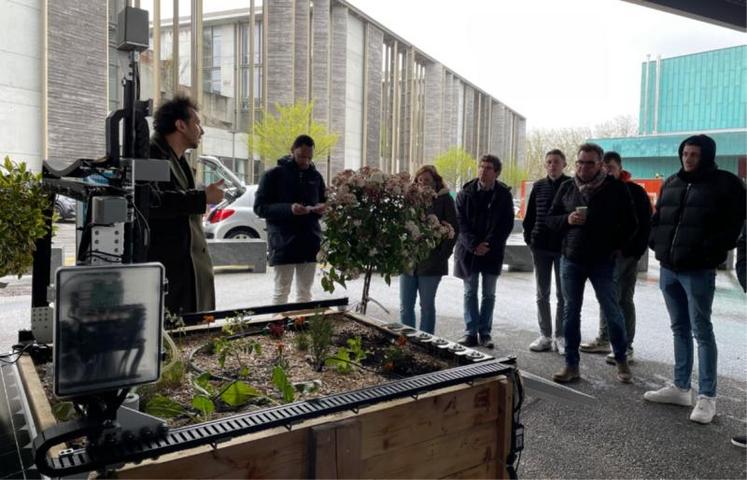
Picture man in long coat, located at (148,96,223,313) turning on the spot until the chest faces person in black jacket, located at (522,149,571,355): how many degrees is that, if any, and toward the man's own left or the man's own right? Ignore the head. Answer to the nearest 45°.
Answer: approximately 45° to the man's own left

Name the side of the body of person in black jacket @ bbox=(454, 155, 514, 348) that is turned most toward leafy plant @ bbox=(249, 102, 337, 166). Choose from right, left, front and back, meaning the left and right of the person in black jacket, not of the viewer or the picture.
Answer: back

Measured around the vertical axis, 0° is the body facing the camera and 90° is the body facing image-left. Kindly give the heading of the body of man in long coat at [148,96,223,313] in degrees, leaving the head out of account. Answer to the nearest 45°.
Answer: approximately 270°

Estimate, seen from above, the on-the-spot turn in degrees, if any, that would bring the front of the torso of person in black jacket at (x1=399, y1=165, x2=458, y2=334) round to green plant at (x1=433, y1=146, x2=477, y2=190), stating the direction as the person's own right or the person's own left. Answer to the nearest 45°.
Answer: approximately 135° to the person's own right

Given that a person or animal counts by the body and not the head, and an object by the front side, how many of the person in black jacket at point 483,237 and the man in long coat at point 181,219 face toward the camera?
1

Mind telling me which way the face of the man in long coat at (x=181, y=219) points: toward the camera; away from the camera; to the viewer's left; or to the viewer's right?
to the viewer's right

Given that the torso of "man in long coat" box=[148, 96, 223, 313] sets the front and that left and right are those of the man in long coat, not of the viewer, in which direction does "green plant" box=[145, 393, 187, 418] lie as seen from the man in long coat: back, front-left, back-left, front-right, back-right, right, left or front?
right

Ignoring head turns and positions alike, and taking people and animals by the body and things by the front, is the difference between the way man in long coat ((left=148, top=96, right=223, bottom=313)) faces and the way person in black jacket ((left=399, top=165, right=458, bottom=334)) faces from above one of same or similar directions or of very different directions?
very different directions

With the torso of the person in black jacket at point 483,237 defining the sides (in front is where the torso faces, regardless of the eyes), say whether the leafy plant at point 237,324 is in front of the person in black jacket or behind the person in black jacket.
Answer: in front

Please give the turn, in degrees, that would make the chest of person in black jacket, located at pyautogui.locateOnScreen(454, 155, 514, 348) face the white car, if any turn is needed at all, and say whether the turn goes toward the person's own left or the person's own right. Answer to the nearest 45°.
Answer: approximately 135° to the person's own right

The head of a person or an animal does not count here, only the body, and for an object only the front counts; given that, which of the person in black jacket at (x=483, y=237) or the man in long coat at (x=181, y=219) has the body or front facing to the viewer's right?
the man in long coat
